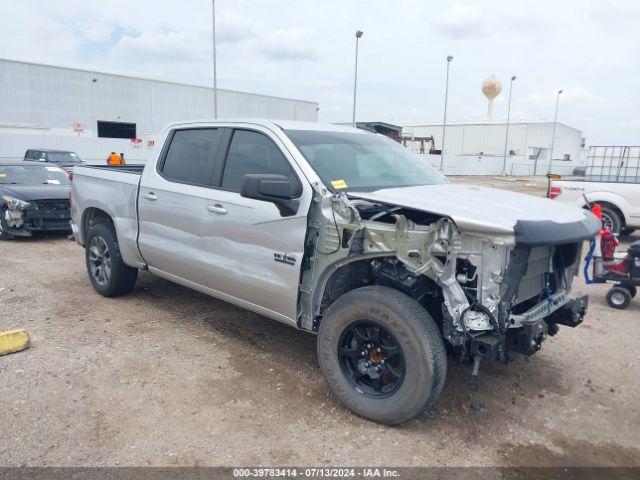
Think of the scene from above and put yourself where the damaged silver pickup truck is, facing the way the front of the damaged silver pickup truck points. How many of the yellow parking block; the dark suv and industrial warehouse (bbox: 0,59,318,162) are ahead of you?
0

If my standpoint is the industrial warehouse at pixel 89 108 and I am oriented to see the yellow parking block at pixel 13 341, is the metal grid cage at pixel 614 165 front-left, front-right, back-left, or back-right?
front-left

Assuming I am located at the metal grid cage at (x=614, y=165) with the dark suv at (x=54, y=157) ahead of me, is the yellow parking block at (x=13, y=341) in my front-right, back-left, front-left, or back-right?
front-left

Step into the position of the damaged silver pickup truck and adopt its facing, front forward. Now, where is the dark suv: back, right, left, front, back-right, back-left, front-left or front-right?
back

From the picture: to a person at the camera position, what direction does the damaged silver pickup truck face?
facing the viewer and to the right of the viewer

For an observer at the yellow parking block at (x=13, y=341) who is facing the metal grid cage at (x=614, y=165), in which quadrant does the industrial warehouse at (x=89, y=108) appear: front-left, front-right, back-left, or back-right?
front-left

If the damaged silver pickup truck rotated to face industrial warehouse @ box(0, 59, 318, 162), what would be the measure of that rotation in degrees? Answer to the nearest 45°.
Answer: approximately 180°

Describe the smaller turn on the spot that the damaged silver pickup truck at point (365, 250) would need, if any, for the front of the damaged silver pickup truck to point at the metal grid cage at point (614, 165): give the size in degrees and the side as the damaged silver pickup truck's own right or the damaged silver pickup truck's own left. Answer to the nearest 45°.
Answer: approximately 90° to the damaged silver pickup truck's own left

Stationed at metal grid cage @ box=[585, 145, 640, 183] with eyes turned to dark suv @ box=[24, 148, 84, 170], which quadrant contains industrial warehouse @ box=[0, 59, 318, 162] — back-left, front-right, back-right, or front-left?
front-right

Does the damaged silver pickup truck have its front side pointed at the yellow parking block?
no

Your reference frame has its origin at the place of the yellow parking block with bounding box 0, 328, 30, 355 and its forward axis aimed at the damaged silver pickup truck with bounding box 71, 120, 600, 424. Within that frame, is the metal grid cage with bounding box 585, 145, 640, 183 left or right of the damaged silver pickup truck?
left
